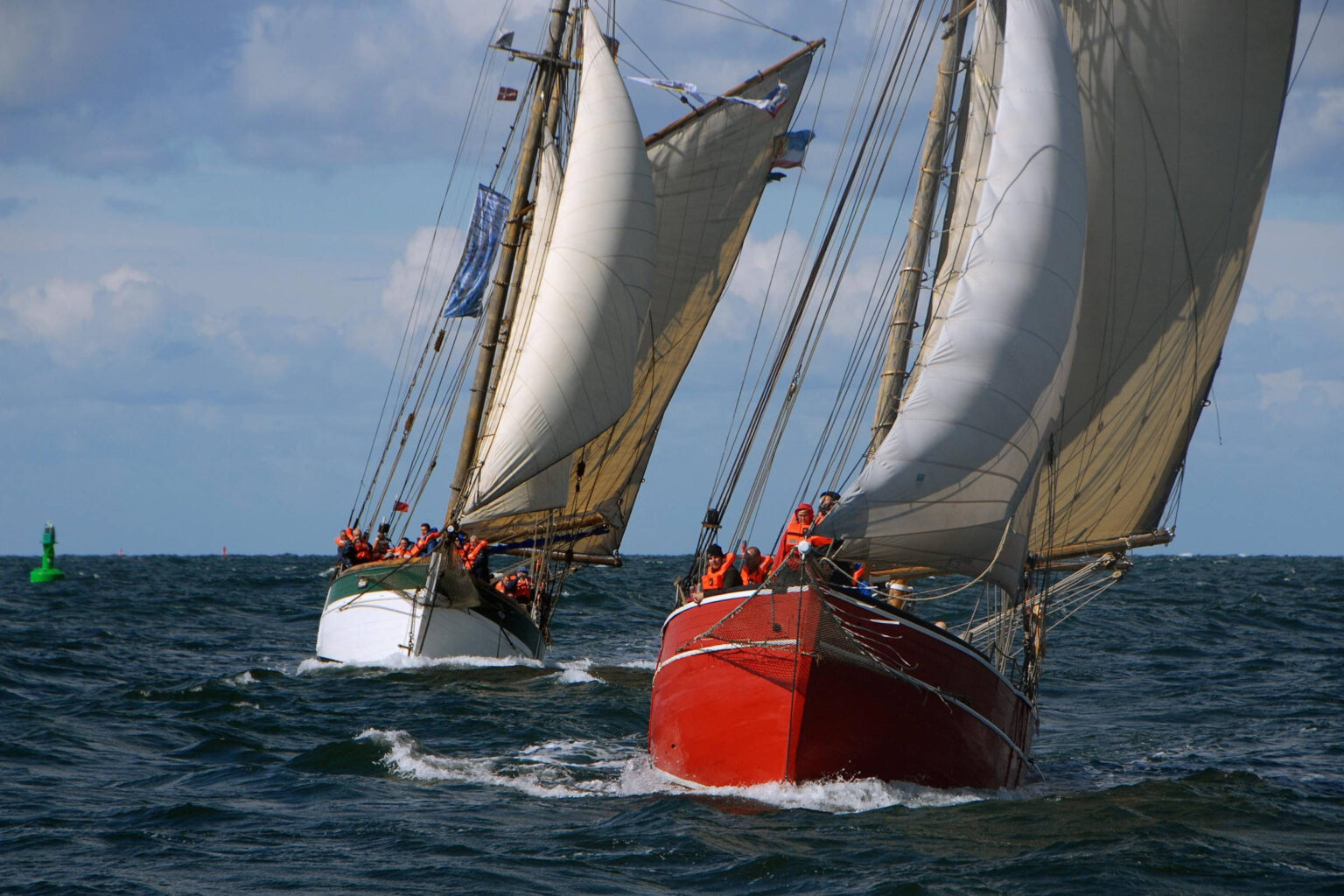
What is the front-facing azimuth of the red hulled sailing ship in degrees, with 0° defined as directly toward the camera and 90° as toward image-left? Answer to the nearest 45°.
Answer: approximately 0°

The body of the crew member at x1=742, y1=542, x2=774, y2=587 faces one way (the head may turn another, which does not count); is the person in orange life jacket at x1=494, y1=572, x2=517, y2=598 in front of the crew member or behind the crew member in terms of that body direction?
behind

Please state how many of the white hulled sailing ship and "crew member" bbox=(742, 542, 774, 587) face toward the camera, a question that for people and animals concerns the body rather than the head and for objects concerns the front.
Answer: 2

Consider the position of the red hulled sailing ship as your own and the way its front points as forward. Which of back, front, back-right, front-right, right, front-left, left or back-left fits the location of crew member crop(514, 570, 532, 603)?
back-right

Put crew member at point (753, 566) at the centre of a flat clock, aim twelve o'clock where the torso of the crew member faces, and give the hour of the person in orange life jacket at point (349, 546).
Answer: The person in orange life jacket is roughly at 5 o'clock from the crew member.

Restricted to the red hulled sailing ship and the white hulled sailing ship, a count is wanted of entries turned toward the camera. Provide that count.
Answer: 2

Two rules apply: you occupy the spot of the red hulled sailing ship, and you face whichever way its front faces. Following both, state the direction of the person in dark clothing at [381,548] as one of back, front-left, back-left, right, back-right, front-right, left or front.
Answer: back-right
